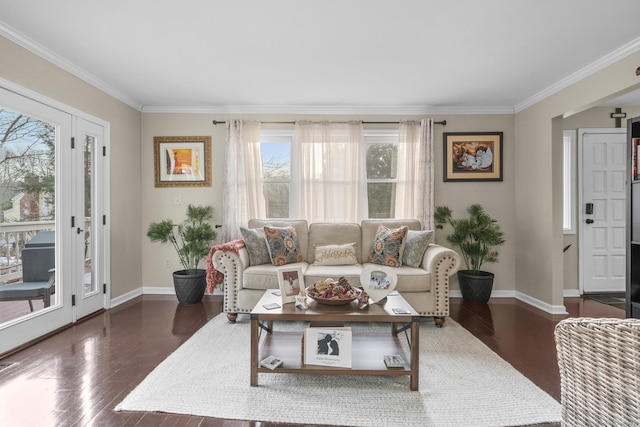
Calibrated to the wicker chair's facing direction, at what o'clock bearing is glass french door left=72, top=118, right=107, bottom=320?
The glass french door is roughly at 9 o'clock from the wicker chair.

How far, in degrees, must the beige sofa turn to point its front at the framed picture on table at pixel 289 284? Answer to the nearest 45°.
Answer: approximately 45° to its right

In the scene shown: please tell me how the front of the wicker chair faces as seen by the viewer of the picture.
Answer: facing away from the viewer

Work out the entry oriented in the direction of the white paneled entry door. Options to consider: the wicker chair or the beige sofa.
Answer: the wicker chair

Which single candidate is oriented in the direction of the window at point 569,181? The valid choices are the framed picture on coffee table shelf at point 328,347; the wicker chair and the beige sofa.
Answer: the wicker chair

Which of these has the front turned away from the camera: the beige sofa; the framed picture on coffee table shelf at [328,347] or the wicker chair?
the wicker chair

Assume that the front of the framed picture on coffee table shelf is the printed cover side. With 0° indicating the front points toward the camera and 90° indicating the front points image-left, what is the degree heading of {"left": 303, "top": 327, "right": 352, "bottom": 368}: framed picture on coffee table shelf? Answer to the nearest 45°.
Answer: approximately 0°

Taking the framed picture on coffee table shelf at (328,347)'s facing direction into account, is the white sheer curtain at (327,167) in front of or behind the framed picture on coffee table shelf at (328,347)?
behind

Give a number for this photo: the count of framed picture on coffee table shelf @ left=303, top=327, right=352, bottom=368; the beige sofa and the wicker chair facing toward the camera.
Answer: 2

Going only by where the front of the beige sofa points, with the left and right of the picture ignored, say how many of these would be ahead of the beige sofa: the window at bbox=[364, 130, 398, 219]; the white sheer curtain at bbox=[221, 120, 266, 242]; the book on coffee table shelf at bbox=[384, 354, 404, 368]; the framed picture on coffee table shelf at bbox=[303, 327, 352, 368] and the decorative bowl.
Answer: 3
